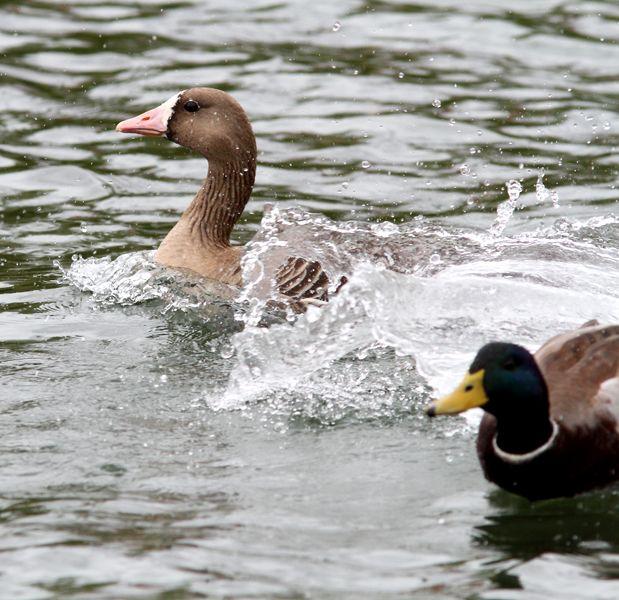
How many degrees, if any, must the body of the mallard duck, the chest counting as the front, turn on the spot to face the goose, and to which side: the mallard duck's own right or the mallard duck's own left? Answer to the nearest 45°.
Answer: approximately 90° to the mallard duck's own right

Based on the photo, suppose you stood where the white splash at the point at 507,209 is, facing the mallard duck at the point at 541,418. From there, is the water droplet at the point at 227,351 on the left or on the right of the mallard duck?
right

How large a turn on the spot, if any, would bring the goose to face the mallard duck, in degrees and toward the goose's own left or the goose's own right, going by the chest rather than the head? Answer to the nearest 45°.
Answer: approximately 90° to the goose's own left

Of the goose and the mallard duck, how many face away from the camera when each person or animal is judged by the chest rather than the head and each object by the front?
0

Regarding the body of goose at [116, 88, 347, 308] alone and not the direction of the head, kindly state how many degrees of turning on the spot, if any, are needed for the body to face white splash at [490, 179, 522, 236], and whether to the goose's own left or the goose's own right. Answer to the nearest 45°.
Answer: approximately 180°

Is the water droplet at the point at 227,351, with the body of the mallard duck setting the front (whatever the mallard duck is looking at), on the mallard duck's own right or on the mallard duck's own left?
on the mallard duck's own right

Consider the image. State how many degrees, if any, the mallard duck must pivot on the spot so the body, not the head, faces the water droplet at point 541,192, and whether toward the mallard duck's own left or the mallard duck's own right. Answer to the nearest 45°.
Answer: approximately 135° to the mallard duck's own right

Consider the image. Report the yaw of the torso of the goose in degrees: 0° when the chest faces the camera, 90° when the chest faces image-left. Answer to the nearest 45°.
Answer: approximately 90°

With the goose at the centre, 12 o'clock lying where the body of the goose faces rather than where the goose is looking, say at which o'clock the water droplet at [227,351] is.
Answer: The water droplet is roughly at 9 o'clock from the goose.

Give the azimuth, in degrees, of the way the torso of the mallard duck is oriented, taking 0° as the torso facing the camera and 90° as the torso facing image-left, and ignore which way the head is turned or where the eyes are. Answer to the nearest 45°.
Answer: approximately 45°
